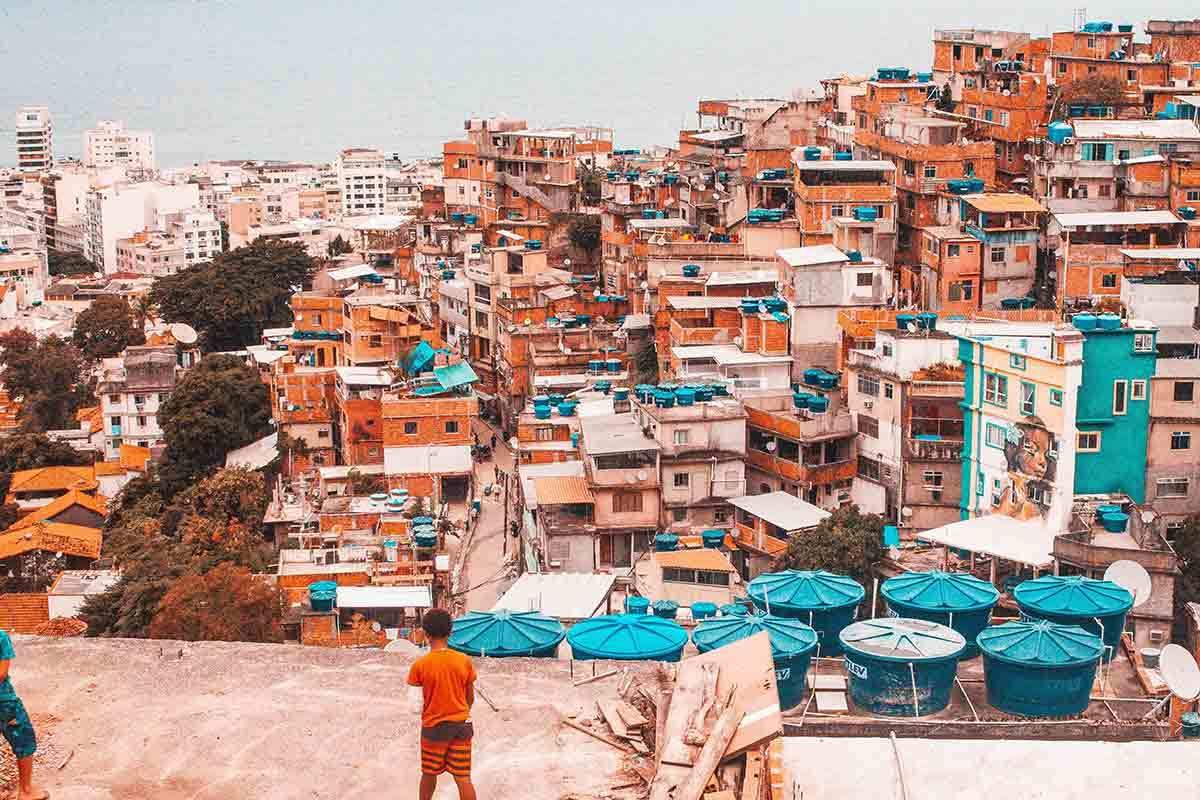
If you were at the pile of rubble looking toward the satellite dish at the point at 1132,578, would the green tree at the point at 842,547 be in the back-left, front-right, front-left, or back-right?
front-left

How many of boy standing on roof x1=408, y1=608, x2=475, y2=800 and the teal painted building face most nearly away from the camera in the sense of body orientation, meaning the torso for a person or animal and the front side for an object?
1

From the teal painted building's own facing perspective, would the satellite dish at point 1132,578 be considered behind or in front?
in front

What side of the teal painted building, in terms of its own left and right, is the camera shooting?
front

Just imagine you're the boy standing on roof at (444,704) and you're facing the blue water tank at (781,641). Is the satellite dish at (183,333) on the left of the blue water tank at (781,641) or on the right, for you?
left

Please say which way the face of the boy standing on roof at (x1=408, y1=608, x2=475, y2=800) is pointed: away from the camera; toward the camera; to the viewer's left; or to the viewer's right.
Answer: away from the camera

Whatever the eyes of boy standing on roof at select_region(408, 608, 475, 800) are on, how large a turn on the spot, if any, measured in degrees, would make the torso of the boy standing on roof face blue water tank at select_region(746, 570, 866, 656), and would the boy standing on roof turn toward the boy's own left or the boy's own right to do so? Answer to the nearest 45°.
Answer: approximately 45° to the boy's own right

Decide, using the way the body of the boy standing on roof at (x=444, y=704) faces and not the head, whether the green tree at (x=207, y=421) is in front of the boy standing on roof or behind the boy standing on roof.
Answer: in front

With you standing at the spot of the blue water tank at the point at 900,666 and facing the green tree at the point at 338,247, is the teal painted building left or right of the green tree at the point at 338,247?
right

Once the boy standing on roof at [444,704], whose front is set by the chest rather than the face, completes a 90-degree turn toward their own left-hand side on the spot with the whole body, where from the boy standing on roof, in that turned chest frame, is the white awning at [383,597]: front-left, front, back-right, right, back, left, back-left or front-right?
right

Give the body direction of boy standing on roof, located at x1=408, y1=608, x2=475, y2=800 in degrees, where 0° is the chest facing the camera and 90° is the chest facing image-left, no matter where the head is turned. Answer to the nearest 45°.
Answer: approximately 180°

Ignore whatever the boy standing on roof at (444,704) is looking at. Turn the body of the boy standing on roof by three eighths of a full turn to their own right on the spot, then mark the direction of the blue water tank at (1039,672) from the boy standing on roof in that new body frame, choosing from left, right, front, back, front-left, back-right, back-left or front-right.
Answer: left

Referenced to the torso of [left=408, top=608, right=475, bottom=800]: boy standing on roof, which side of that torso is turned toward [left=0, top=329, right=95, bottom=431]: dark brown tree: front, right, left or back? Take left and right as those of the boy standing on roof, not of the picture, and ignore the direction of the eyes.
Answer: front
